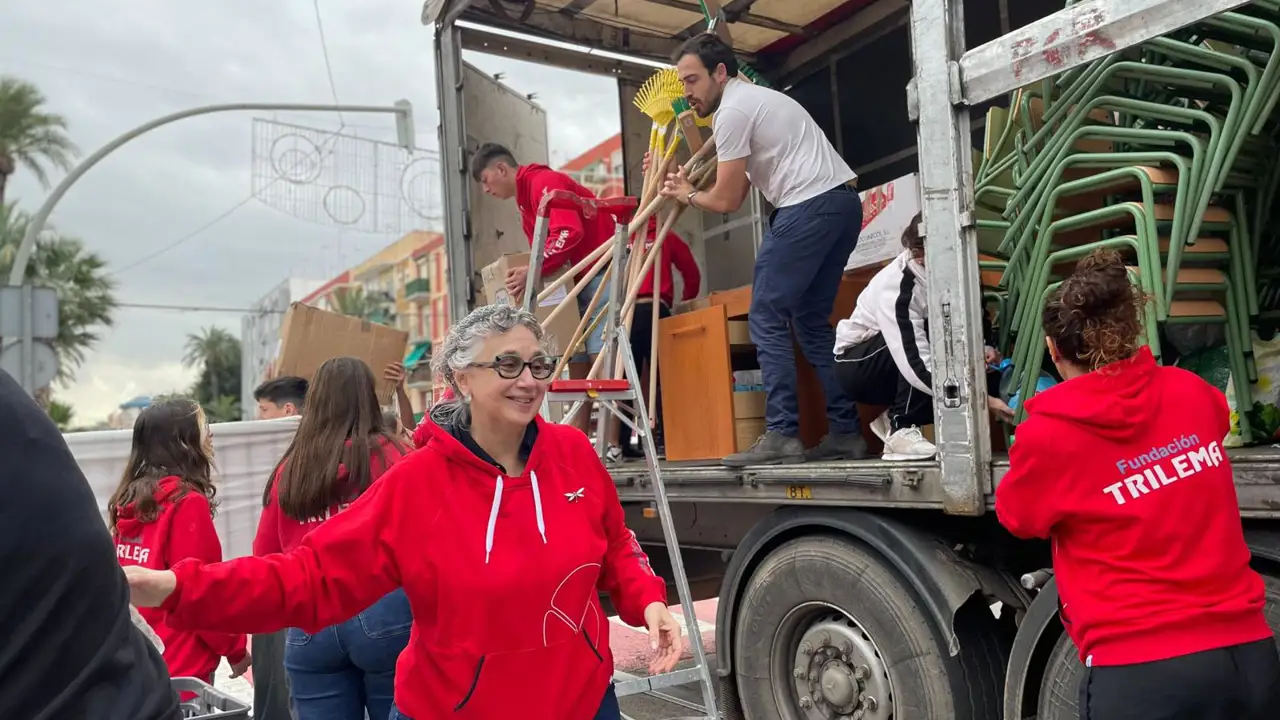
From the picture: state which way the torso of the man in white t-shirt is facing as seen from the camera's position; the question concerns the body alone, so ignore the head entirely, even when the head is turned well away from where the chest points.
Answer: to the viewer's left

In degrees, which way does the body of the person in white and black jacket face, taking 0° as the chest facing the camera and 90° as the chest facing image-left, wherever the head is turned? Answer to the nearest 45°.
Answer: approximately 270°

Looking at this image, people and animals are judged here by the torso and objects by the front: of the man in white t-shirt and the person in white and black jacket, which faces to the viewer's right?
the person in white and black jacket

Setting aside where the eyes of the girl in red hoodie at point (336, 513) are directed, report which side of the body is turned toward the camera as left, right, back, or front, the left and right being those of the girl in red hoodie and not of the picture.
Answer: back

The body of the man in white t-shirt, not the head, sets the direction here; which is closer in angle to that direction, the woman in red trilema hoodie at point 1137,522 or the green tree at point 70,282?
the green tree

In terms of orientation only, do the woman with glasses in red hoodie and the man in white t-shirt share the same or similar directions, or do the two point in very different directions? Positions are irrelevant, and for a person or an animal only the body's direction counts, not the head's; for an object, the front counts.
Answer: very different directions

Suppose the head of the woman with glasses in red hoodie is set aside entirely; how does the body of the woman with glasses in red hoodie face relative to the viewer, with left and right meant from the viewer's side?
facing the viewer and to the right of the viewer

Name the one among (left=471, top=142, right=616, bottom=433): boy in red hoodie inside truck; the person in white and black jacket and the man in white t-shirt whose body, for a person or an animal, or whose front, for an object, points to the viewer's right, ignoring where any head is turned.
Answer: the person in white and black jacket

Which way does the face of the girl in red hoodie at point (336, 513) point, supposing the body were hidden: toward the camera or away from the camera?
away from the camera

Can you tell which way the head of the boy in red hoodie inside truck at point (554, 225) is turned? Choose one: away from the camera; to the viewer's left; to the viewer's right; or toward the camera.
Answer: to the viewer's left

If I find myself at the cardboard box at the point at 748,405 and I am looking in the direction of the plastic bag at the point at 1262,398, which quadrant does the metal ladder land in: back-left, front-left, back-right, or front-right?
back-right

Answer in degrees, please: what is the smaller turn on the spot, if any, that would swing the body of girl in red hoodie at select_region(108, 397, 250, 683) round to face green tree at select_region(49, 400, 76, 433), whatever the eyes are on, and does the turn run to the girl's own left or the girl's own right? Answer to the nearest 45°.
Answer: approximately 45° to the girl's own left

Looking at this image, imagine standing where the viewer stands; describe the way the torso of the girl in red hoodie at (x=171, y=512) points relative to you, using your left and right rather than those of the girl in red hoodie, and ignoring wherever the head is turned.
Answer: facing away from the viewer and to the right of the viewer

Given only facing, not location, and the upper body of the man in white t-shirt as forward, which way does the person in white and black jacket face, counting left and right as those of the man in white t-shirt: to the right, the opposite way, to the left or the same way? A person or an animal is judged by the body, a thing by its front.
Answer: the opposite way
